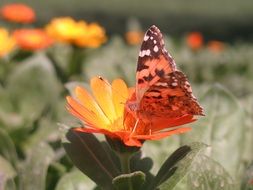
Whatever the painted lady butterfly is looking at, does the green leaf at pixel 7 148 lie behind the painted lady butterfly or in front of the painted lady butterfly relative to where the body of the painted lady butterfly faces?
in front

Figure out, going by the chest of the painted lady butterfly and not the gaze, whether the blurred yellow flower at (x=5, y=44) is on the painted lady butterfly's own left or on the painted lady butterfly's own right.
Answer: on the painted lady butterfly's own right

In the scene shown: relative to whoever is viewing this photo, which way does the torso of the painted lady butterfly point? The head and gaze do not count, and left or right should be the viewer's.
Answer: facing to the left of the viewer
